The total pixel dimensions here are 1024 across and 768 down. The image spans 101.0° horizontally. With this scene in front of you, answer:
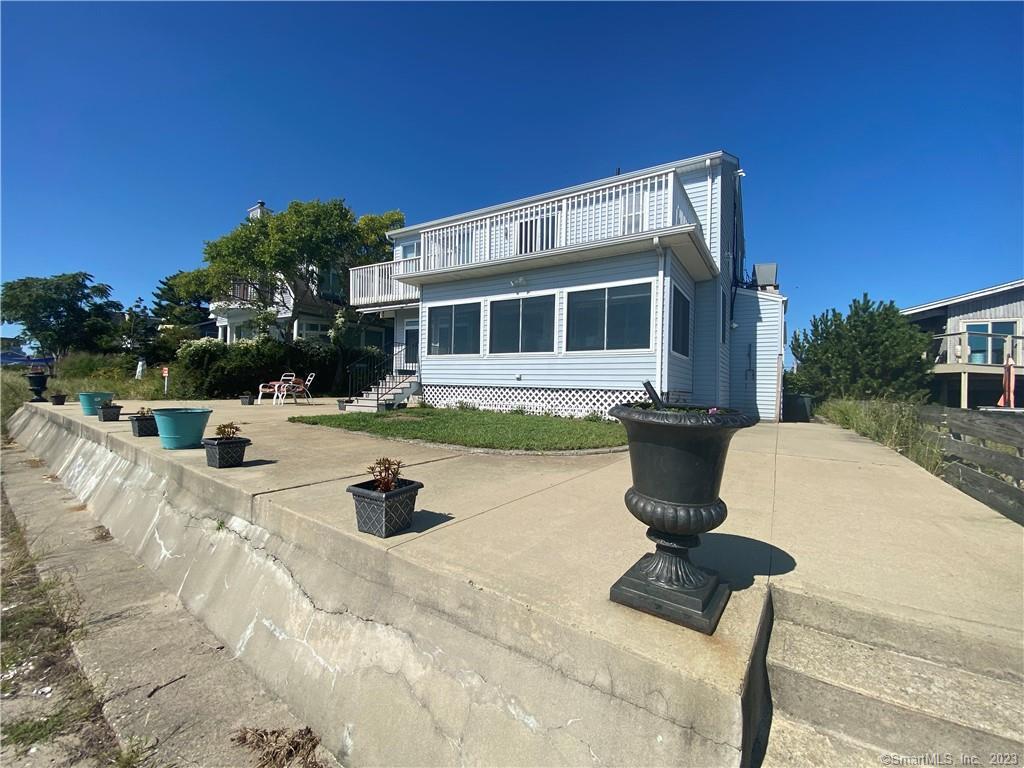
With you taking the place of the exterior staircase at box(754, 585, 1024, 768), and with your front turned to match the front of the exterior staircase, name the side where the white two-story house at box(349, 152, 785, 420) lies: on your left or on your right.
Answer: on your right

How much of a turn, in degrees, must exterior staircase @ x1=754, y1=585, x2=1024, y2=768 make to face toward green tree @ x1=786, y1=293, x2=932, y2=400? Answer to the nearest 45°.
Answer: approximately 135° to its right

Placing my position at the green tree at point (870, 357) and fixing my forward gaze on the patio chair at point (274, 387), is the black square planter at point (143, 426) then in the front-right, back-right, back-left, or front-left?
front-left

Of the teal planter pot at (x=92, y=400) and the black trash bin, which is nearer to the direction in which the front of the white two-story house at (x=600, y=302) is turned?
the teal planter pot

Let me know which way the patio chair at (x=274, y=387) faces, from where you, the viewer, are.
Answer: facing the viewer and to the left of the viewer

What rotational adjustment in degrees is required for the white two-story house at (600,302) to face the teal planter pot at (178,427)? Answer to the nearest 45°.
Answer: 0° — it already faces it

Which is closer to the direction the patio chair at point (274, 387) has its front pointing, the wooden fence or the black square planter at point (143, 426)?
the black square planter

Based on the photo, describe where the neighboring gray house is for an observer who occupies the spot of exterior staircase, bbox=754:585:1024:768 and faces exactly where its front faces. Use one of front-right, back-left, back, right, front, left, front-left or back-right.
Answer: back-right

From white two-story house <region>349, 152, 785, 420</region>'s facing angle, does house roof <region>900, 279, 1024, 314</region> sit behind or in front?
behind

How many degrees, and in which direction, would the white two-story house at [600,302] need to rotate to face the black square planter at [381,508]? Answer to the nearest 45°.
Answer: approximately 45° to its left

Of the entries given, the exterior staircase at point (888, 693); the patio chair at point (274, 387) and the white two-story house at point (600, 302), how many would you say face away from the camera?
0
